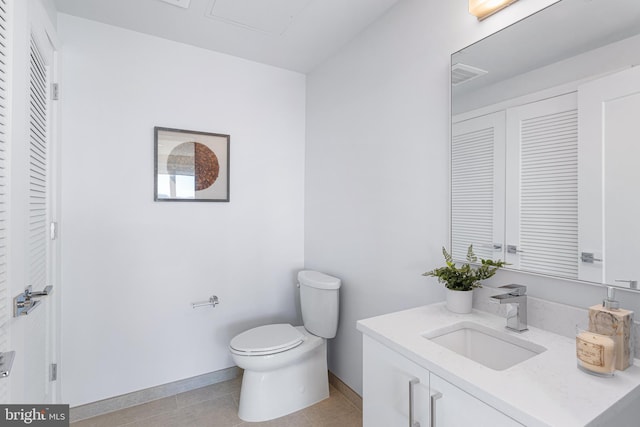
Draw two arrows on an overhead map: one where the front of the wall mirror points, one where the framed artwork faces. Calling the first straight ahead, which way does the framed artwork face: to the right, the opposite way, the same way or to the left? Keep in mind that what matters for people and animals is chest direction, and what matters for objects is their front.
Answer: to the left

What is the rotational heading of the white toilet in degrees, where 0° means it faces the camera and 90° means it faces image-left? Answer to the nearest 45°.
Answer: approximately 45°

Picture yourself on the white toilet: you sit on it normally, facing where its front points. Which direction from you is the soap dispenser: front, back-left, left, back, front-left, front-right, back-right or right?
left

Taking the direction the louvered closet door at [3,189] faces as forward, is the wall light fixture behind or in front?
in front

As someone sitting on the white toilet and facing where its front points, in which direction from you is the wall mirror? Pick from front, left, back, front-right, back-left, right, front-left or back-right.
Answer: left

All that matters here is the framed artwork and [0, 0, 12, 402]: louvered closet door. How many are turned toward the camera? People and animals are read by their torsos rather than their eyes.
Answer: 1

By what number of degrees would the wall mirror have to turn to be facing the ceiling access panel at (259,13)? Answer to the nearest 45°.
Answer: approximately 45° to its right

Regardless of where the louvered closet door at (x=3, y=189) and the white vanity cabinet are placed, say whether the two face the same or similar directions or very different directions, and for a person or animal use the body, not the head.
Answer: very different directions

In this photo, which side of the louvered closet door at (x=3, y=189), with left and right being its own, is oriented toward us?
right

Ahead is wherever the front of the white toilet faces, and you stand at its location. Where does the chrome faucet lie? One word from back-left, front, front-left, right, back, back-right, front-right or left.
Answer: left
